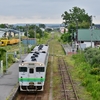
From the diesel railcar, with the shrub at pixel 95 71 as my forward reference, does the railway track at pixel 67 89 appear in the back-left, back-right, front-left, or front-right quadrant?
front-right

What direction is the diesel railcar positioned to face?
toward the camera

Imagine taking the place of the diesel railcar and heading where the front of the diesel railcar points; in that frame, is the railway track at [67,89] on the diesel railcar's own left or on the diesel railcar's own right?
on the diesel railcar's own left

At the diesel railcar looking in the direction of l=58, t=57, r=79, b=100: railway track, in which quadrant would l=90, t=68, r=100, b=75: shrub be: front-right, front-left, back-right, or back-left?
front-left
